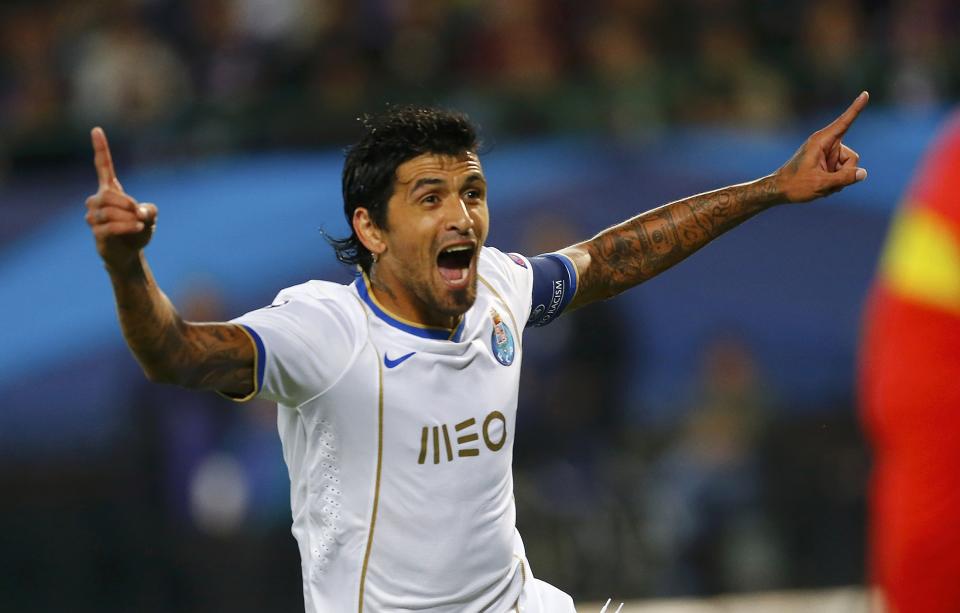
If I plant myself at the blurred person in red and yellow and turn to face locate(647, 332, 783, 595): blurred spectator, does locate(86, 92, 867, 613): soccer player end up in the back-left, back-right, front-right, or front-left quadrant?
front-left

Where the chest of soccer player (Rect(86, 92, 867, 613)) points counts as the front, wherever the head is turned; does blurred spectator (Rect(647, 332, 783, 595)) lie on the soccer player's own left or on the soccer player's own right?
on the soccer player's own left

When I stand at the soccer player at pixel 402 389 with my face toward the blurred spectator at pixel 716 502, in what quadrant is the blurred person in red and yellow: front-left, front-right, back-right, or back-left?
back-right

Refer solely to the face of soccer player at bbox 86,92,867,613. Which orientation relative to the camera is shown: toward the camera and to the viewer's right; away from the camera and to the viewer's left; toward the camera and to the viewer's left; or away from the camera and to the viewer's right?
toward the camera and to the viewer's right

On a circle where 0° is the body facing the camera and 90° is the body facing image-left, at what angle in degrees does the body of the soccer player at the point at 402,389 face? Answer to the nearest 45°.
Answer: approximately 315°

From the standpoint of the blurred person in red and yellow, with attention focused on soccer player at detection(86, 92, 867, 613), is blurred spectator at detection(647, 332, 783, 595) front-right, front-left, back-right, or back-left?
front-right

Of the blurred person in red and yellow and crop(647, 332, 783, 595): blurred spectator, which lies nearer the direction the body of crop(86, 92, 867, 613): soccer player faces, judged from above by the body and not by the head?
the blurred person in red and yellow

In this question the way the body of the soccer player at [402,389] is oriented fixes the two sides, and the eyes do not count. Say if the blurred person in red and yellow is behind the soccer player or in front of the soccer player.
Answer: in front
